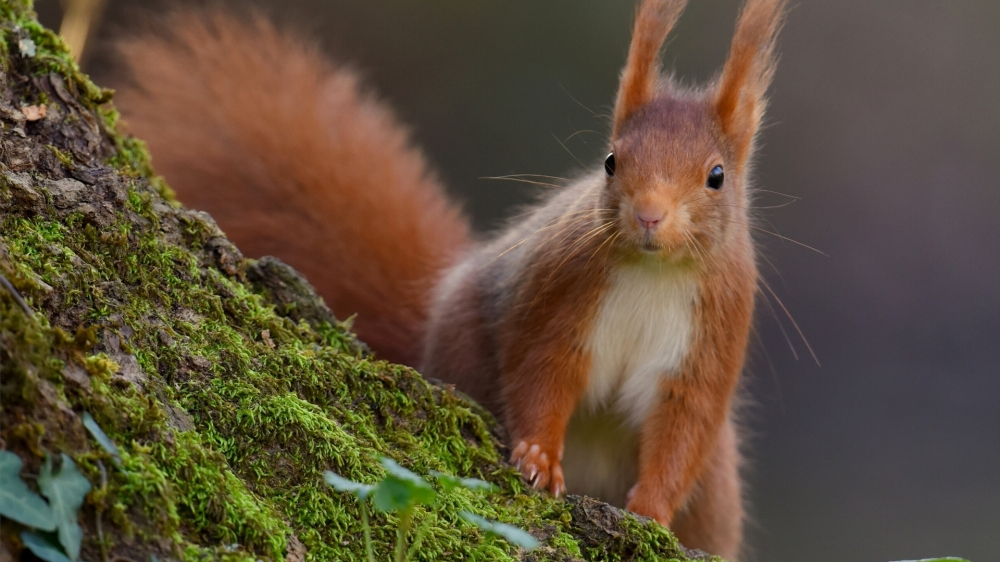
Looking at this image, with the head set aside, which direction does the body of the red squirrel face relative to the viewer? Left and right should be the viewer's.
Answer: facing the viewer and to the right of the viewer
